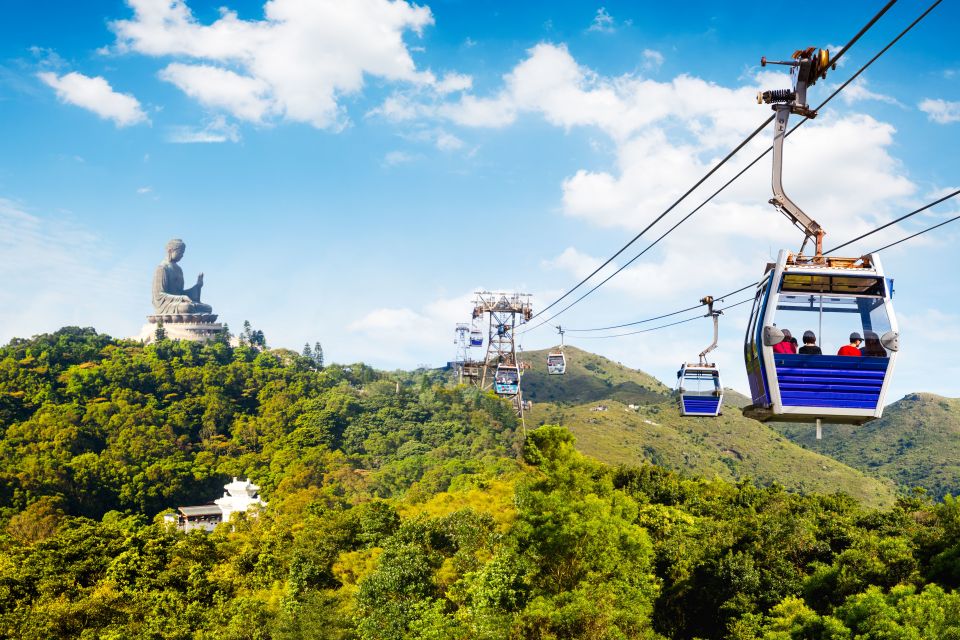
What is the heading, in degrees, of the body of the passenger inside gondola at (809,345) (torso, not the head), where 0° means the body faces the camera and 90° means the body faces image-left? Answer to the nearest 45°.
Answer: approximately 180°

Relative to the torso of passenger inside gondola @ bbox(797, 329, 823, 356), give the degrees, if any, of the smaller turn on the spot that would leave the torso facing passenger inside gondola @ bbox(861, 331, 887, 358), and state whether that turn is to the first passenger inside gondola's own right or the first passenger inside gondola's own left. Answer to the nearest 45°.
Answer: approximately 90° to the first passenger inside gondola's own right
